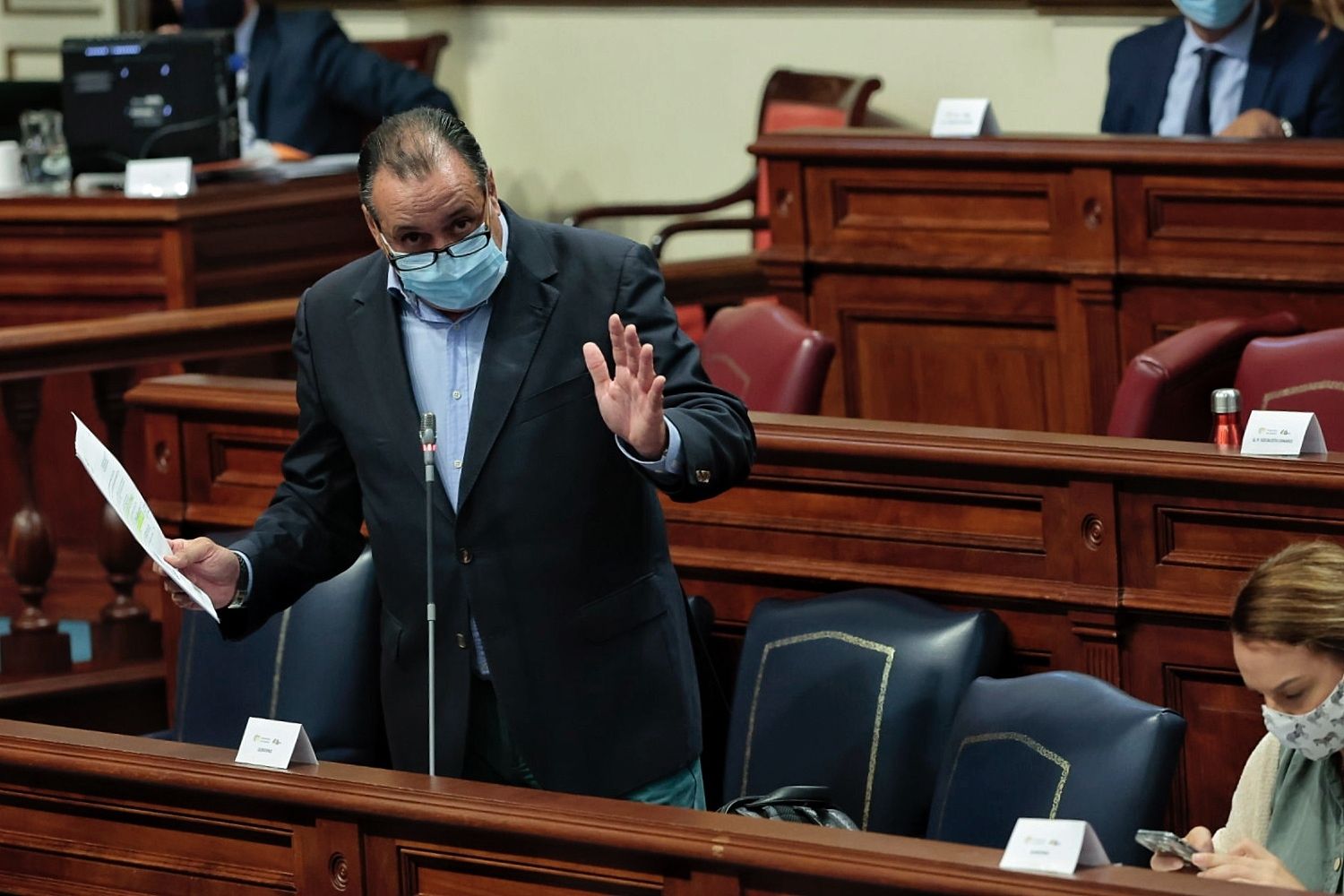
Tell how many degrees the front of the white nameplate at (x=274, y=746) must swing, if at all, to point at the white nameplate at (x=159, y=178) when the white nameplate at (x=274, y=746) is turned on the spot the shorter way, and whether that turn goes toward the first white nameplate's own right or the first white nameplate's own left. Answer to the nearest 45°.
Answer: approximately 135° to the first white nameplate's own right

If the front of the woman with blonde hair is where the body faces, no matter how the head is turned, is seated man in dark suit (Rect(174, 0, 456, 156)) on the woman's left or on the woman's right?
on the woman's right

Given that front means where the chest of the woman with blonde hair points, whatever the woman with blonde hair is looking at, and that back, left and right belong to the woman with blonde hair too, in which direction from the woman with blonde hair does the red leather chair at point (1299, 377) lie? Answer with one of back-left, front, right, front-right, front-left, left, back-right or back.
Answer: back-right

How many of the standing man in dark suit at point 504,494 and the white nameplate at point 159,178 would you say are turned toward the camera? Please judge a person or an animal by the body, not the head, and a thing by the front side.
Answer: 2
